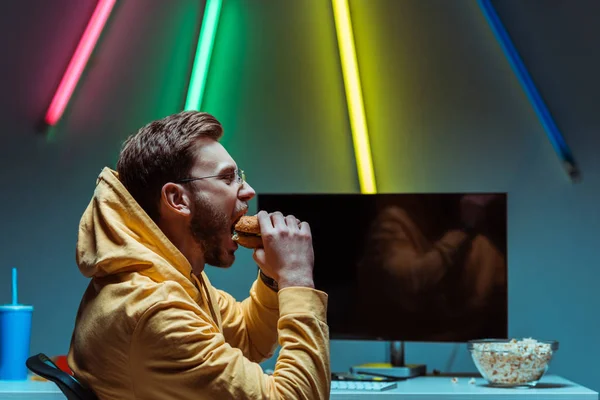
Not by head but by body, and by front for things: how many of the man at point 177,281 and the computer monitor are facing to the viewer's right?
1

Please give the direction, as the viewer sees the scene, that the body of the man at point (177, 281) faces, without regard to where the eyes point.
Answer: to the viewer's right

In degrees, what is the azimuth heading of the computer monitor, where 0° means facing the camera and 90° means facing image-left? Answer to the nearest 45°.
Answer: approximately 0°

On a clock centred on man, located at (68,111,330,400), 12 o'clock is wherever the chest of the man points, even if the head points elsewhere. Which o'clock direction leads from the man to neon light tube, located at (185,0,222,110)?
The neon light tube is roughly at 9 o'clock from the man.

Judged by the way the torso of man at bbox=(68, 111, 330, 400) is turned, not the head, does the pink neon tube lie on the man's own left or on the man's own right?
on the man's own left

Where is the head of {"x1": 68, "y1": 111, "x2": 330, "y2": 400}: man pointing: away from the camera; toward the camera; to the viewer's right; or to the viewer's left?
to the viewer's right

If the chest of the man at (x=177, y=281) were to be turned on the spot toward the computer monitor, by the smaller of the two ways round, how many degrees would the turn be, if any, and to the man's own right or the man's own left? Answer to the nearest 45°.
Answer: approximately 45° to the man's own left
